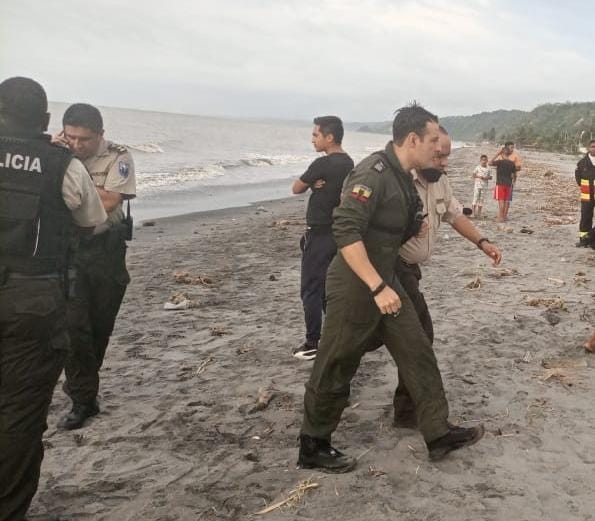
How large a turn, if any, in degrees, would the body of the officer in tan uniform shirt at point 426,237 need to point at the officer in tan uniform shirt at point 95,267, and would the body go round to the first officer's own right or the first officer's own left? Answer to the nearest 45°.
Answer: approximately 135° to the first officer's own right

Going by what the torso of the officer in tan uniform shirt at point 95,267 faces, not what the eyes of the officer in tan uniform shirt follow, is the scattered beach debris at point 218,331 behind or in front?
behind

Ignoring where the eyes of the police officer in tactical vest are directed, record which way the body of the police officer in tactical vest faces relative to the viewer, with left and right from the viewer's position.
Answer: facing away from the viewer

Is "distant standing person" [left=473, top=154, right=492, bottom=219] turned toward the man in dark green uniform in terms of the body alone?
yes
